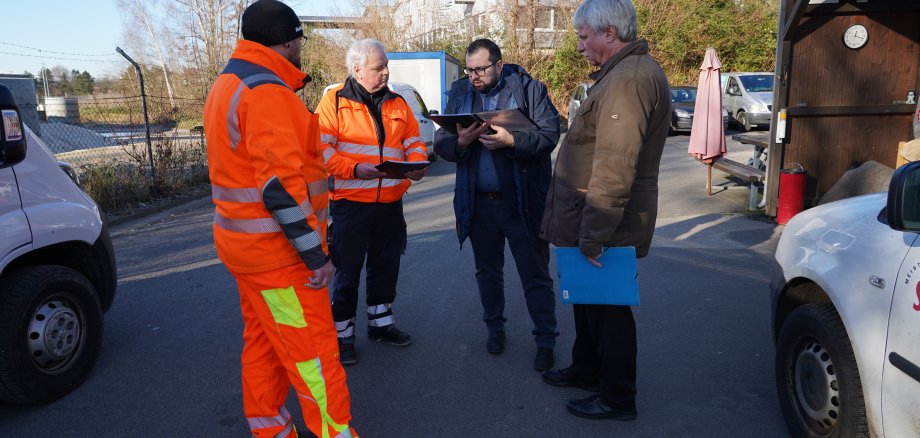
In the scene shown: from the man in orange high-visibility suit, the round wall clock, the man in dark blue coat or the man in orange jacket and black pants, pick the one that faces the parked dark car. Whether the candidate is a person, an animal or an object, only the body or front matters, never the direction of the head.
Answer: the man in orange high-visibility suit

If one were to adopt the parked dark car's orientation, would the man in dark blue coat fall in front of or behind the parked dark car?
in front

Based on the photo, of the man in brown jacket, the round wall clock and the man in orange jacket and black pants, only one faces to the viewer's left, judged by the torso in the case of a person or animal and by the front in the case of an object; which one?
the man in brown jacket

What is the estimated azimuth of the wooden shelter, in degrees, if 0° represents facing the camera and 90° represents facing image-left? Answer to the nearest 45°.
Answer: approximately 0°

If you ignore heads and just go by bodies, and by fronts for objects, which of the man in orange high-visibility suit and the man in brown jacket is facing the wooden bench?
the man in orange high-visibility suit

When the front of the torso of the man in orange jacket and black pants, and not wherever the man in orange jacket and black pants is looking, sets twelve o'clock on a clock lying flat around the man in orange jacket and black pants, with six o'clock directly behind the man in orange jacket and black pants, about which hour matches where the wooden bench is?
The wooden bench is roughly at 9 o'clock from the man in orange jacket and black pants.

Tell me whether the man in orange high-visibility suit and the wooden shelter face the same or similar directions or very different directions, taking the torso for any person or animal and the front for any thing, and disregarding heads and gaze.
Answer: very different directions

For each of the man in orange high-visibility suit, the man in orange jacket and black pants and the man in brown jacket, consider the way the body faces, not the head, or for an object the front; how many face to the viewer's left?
1

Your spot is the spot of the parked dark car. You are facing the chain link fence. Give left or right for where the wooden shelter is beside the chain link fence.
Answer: left

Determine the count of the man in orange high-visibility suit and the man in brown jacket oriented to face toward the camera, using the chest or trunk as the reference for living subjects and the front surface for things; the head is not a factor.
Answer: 0

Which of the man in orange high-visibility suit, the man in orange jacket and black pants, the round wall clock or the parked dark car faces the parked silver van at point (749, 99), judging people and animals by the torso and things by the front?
the man in orange high-visibility suit

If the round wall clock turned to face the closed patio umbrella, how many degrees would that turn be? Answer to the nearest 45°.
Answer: approximately 135° to its right

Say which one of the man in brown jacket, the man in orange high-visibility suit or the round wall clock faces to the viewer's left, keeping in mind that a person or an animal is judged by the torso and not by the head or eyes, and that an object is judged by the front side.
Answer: the man in brown jacket

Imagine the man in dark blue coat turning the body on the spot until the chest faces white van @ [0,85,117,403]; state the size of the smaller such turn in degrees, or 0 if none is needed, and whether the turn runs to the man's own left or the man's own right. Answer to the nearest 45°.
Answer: approximately 45° to the man's own right

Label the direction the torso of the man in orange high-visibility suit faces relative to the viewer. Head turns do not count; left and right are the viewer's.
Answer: facing away from the viewer and to the right of the viewer
